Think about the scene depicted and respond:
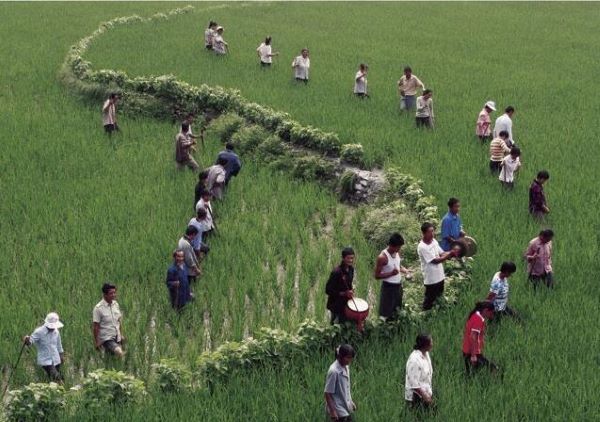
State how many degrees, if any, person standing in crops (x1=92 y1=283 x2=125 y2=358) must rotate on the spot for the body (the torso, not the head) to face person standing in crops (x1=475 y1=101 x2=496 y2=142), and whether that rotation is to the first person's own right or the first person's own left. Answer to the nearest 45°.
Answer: approximately 90° to the first person's own left

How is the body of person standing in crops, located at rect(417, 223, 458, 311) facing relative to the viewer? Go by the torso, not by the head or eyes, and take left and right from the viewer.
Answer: facing the viewer and to the right of the viewer

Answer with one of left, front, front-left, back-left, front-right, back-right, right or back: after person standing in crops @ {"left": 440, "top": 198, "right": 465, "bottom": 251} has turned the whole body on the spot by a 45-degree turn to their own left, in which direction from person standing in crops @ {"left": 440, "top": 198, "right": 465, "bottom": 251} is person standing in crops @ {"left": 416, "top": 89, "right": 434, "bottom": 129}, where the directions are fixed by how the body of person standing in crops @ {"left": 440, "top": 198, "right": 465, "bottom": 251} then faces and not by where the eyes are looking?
left

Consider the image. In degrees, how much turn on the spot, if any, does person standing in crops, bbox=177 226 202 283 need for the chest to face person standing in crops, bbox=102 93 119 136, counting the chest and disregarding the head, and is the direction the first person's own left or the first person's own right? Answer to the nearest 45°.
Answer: approximately 90° to the first person's own left

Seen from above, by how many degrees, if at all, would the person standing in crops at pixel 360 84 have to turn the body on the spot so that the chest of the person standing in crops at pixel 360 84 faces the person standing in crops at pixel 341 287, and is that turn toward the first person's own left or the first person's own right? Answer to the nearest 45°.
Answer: approximately 45° to the first person's own right

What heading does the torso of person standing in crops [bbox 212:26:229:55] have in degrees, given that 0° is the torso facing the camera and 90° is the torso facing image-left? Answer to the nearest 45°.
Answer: approximately 315°

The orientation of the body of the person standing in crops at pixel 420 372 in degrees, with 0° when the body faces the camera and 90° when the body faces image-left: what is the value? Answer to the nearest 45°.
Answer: approximately 315°

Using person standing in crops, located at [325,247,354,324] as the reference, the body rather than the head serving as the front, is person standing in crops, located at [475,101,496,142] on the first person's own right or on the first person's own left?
on the first person's own left
